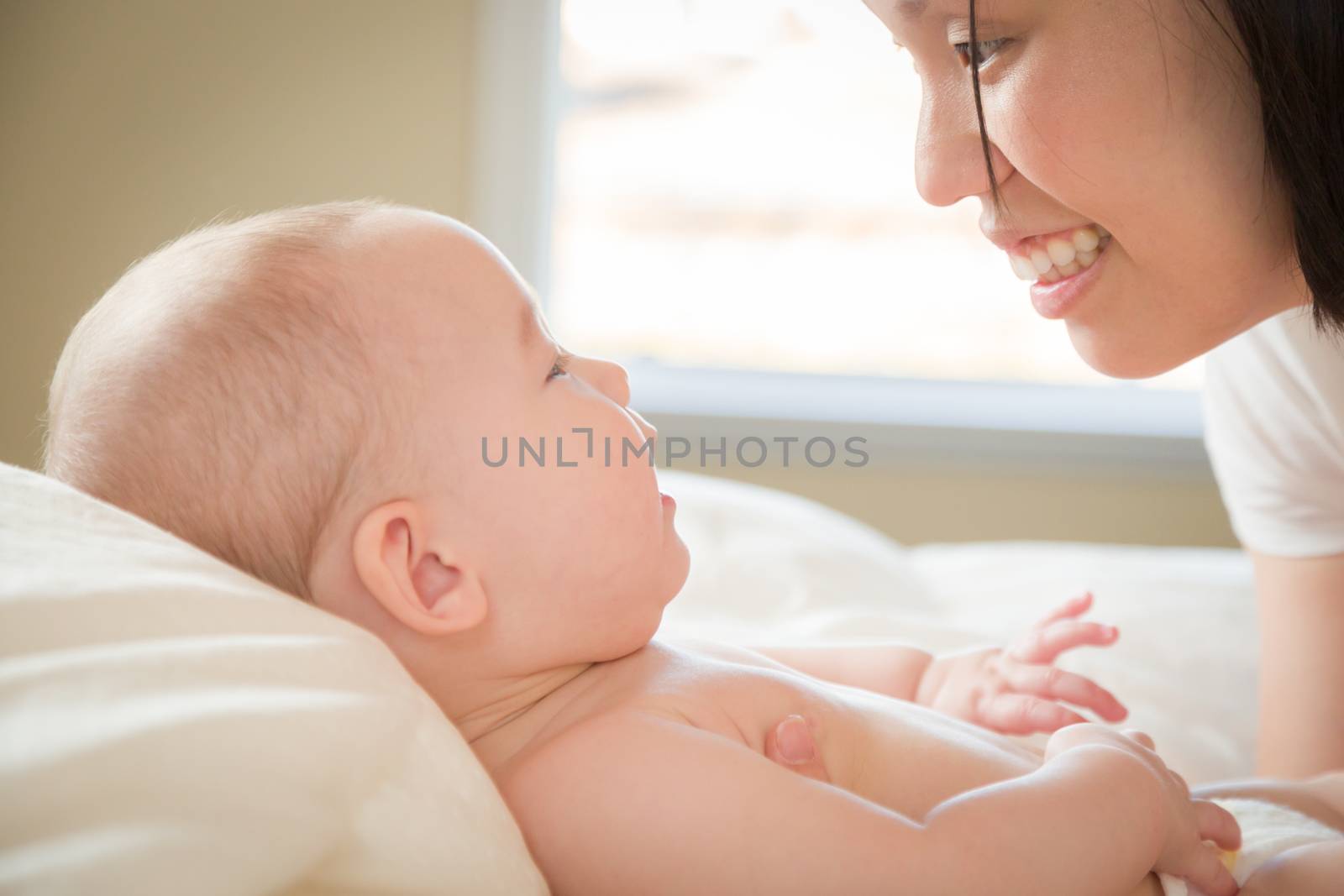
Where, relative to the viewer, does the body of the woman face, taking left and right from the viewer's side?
facing to the left of the viewer

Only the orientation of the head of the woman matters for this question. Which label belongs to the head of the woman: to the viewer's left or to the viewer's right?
to the viewer's left
